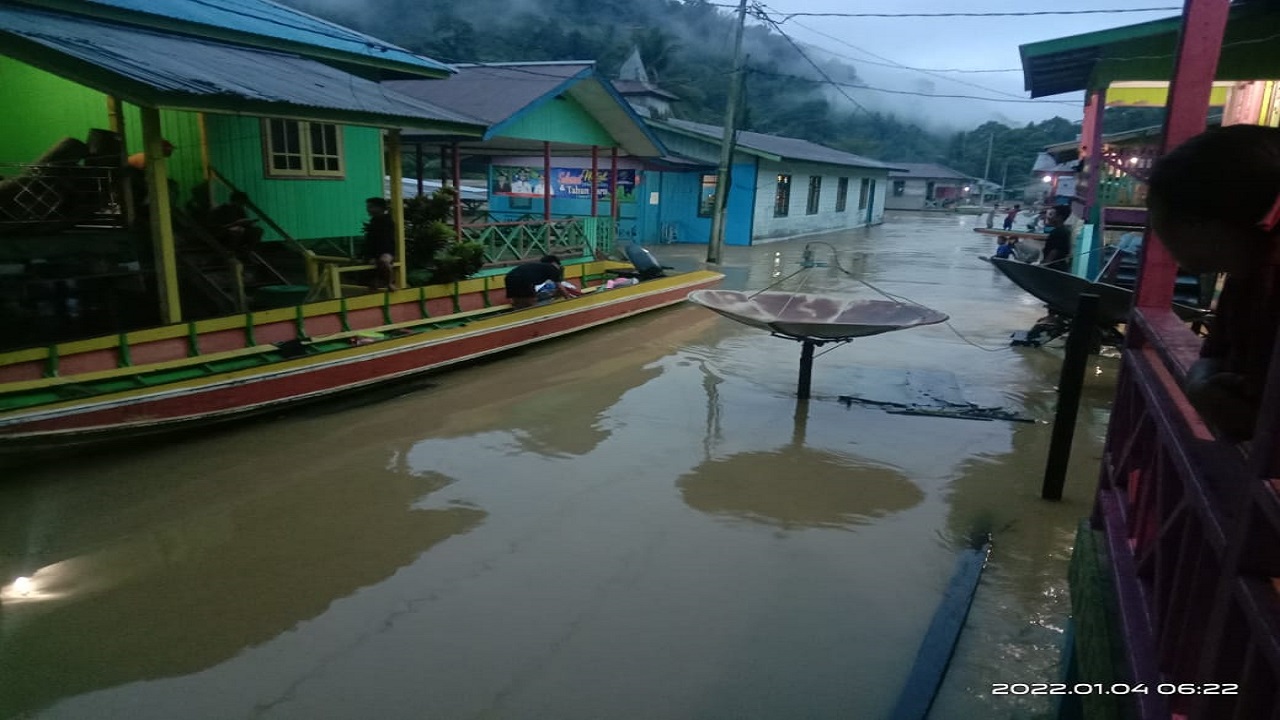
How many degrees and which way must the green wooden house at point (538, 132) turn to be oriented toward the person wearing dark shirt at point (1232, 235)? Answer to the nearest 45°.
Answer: approximately 45° to its right

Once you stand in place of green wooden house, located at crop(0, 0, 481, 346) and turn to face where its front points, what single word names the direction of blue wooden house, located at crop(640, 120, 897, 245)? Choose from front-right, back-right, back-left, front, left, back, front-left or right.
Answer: left

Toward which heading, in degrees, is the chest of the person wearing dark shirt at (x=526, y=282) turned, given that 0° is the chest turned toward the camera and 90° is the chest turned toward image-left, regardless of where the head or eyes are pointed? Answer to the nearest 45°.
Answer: approximately 270°

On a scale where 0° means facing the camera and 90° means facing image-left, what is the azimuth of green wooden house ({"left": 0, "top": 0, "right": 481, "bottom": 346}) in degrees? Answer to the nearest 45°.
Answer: approximately 315°

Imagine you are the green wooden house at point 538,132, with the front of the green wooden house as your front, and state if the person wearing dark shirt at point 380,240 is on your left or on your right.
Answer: on your right

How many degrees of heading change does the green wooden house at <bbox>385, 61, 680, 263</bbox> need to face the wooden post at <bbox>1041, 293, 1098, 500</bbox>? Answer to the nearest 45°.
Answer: approximately 45° to its right

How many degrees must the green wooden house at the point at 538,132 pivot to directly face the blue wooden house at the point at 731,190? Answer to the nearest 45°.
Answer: approximately 90° to its left

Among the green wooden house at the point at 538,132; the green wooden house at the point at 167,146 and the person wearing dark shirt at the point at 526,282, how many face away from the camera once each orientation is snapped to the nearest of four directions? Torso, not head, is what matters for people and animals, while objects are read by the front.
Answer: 0

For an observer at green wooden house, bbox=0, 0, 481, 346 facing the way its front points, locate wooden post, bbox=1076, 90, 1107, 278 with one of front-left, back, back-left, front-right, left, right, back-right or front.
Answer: front-left

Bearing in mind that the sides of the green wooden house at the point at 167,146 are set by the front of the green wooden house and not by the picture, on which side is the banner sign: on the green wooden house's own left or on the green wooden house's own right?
on the green wooden house's own left

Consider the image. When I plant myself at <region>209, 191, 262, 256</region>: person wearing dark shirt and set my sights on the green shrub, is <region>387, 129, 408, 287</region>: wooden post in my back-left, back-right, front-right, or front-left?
front-right

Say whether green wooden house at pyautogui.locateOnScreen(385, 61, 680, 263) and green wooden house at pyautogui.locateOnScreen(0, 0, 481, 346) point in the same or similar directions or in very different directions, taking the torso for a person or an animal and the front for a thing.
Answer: same or similar directions
